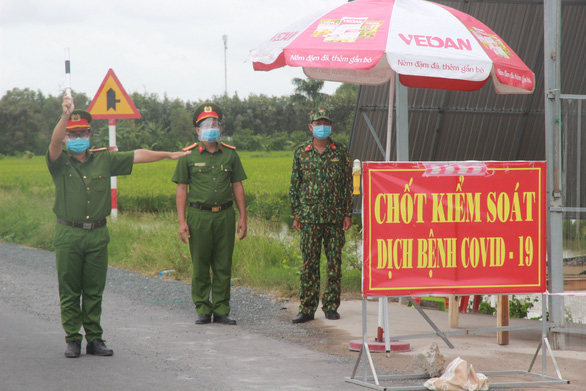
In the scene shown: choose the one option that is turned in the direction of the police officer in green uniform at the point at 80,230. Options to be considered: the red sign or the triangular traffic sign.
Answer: the triangular traffic sign

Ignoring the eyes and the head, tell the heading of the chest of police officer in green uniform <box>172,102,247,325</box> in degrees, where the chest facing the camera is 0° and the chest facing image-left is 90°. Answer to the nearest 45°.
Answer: approximately 0°

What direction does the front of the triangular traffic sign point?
toward the camera

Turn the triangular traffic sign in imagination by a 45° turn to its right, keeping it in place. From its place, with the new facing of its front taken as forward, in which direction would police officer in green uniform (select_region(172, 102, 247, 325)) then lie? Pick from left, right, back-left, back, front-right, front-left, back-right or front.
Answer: front-left

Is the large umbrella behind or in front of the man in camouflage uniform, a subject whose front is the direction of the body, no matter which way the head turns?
in front

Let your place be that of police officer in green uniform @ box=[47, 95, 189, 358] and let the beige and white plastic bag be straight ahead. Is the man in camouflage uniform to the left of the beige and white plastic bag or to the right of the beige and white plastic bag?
left

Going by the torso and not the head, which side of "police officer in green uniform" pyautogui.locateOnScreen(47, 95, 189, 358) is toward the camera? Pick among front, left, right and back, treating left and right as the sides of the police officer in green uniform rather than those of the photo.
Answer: front

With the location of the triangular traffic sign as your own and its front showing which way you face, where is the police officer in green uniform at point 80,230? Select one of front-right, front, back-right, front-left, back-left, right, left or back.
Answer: front

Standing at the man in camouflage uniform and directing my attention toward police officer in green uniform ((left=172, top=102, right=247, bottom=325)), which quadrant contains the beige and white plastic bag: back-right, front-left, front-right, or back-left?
back-left

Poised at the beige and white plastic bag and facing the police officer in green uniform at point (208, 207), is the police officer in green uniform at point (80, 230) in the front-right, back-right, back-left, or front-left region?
front-left

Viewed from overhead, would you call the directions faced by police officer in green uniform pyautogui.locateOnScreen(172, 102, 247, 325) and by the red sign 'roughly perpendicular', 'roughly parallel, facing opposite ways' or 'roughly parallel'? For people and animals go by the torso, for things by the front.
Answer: roughly parallel

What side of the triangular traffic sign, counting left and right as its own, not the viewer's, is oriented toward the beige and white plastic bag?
front

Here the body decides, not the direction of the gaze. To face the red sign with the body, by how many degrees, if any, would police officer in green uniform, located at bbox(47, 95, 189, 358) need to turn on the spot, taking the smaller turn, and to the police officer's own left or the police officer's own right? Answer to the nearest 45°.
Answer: approximately 45° to the police officer's own left
